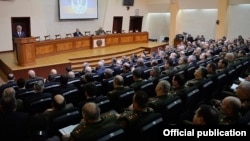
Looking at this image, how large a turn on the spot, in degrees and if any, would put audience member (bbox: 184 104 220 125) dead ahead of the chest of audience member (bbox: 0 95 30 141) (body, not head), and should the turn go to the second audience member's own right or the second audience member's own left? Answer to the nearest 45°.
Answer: approximately 135° to the second audience member's own right

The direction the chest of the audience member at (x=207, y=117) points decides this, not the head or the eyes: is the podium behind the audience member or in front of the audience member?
in front

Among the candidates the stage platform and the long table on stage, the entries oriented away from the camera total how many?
0

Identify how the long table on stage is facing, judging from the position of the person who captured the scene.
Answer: facing the viewer and to the right of the viewer

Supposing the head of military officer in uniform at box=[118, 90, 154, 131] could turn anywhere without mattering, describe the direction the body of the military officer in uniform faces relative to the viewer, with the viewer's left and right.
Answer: facing away from the viewer and to the left of the viewer

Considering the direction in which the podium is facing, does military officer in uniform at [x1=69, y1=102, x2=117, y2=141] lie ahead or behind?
ahead

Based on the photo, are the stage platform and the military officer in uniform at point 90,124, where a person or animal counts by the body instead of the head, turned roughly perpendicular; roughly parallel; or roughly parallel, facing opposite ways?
roughly parallel, facing opposite ways

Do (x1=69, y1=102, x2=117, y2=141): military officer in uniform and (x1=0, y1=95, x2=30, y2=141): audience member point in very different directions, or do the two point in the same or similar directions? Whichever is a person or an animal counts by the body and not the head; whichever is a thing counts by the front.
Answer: same or similar directions

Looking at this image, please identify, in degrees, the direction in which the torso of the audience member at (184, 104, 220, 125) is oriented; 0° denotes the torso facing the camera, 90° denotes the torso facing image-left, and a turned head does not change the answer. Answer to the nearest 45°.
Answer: approximately 135°

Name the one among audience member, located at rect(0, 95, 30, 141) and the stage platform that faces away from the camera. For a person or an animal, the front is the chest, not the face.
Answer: the audience member

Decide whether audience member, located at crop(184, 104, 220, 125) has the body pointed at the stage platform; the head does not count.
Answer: yes

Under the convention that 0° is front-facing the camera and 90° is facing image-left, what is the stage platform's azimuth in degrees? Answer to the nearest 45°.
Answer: approximately 315°

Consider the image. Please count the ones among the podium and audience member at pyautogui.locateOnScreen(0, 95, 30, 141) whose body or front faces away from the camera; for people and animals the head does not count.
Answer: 1

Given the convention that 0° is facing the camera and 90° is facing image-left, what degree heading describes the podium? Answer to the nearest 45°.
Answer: approximately 315°

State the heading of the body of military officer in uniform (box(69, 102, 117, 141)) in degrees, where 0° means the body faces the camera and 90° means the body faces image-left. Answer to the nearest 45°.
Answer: approximately 135°

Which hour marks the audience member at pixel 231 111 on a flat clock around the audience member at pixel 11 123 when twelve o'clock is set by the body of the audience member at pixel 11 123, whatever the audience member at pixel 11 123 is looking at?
the audience member at pixel 231 111 is roughly at 4 o'clock from the audience member at pixel 11 123.

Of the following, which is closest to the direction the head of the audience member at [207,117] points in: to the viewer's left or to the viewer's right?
to the viewer's left

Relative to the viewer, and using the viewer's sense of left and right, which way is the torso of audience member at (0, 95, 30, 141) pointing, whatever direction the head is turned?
facing away from the viewer

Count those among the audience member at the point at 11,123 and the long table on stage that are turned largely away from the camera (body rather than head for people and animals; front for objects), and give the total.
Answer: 1
